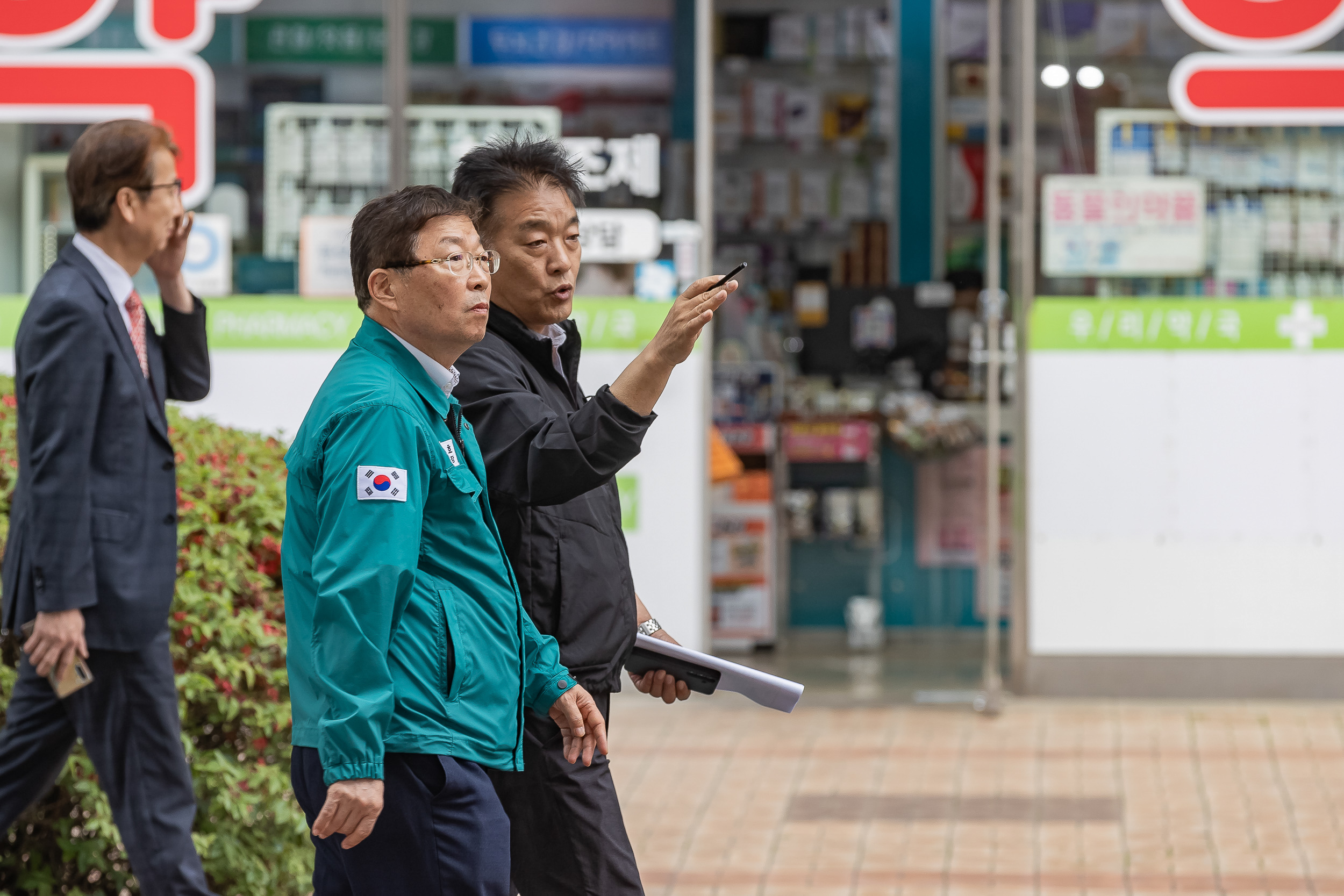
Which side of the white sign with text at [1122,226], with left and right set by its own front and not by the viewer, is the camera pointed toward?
front

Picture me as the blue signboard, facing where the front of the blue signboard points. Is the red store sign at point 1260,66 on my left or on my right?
on my left

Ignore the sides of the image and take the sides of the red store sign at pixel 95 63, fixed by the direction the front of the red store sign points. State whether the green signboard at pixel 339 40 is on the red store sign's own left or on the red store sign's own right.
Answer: on the red store sign's own left

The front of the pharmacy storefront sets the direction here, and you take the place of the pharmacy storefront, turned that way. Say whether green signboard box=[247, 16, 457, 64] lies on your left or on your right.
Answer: on your right

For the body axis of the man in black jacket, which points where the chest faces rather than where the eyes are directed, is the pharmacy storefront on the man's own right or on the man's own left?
on the man's own left

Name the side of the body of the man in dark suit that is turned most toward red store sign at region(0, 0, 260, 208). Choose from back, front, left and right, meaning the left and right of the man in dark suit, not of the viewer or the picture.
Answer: left

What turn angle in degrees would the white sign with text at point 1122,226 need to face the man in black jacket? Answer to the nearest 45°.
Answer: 0° — it already faces them

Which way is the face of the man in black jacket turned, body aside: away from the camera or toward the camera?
toward the camera

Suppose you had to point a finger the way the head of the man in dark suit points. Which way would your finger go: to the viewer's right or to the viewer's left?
to the viewer's right

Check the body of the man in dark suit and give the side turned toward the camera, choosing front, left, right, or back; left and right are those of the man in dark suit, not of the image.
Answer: right

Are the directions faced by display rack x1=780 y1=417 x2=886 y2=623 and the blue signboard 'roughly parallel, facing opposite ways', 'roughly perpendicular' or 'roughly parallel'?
roughly parallel

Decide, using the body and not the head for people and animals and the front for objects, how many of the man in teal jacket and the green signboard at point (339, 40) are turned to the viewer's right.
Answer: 1

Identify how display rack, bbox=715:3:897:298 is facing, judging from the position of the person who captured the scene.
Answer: facing the viewer

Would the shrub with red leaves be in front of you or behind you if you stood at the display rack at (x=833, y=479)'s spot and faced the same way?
in front

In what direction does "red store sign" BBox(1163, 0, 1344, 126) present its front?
toward the camera

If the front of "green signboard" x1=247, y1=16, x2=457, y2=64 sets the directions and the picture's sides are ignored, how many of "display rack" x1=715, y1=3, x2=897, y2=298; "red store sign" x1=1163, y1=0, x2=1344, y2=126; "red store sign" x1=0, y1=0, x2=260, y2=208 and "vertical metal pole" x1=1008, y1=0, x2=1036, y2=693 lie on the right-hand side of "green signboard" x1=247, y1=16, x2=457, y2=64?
1

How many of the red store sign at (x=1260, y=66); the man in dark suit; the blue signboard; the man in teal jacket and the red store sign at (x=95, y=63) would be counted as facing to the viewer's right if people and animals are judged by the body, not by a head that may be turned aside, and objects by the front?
2
